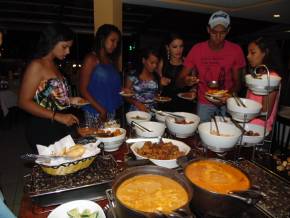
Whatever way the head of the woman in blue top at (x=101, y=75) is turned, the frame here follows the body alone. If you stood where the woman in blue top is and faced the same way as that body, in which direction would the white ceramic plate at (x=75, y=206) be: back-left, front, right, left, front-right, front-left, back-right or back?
front-right

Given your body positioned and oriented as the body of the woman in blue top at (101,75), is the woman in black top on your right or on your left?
on your left

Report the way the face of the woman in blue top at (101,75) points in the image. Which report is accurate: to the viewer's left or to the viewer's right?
to the viewer's right

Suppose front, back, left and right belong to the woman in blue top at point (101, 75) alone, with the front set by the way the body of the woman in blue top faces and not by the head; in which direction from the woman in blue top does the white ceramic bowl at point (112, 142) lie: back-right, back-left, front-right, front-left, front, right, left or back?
front-right

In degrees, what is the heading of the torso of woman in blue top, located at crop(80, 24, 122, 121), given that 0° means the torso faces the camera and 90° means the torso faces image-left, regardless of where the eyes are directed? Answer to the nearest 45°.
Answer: approximately 315°
